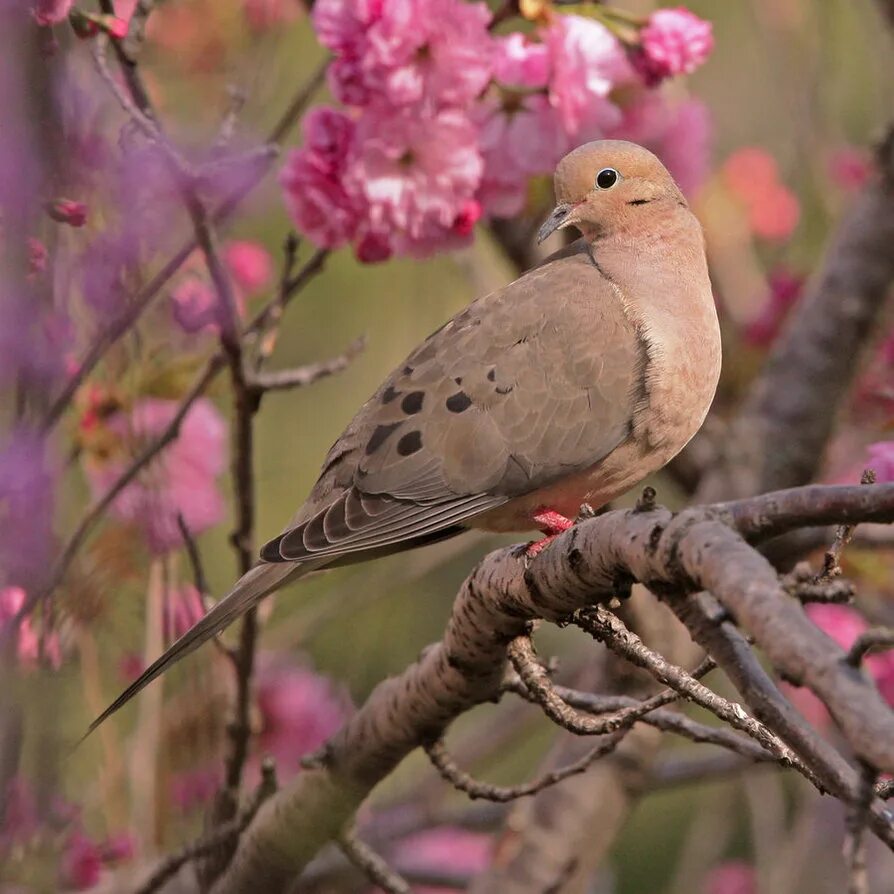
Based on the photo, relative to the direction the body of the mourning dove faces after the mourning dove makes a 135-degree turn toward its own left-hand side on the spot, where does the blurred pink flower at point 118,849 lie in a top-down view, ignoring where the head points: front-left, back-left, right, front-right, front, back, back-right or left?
front-left

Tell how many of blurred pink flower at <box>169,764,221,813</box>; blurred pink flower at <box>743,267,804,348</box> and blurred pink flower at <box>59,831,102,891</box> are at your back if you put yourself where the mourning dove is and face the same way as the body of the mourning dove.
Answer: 2

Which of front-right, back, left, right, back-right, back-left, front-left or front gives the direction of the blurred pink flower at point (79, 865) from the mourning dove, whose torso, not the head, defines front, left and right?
back

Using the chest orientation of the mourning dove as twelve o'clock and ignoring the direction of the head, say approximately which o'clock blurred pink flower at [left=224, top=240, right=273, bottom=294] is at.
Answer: The blurred pink flower is roughly at 7 o'clock from the mourning dove.

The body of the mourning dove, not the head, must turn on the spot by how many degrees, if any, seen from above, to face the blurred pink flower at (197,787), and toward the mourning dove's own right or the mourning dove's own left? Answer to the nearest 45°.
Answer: approximately 180°

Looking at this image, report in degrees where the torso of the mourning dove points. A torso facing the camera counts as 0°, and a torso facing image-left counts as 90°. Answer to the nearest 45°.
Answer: approximately 270°

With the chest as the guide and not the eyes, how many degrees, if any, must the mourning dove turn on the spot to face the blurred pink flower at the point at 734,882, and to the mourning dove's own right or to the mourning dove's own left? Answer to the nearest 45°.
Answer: approximately 90° to the mourning dove's own left

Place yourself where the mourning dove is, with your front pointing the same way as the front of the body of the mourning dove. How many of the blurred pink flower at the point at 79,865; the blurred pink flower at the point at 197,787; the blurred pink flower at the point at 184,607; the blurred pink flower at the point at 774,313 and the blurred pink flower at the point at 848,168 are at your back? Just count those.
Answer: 3

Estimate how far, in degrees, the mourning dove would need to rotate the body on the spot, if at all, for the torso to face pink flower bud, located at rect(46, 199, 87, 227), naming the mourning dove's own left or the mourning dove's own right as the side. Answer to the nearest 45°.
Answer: approximately 135° to the mourning dove's own right

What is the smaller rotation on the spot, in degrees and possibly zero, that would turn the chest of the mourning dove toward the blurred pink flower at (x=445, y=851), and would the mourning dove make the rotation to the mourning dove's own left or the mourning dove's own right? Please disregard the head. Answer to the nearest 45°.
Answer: approximately 90° to the mourning dove's own left

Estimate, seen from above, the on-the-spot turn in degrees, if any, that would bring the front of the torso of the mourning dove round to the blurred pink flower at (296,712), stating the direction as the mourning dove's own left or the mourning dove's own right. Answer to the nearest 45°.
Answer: approximately 135° to the mourning dove's own left
